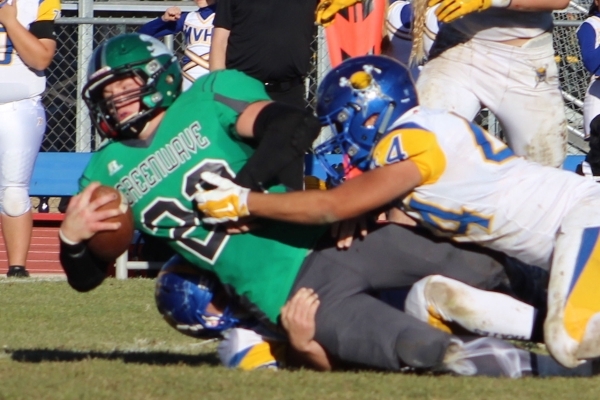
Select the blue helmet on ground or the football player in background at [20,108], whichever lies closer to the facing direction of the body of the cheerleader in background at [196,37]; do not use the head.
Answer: the blue helmet on ground

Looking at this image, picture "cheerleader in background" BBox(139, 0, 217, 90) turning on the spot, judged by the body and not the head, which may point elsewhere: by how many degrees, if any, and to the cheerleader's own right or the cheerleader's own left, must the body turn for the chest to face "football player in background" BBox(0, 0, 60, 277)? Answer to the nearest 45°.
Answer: approximately 45° to the cheerleader's own right

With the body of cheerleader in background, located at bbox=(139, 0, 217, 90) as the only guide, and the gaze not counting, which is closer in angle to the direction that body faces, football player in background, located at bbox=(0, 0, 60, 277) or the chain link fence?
the football player in background

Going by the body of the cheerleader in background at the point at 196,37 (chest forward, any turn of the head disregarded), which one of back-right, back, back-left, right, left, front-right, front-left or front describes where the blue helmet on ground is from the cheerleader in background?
front

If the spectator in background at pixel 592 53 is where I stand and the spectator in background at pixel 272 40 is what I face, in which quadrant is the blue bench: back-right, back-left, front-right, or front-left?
front-right

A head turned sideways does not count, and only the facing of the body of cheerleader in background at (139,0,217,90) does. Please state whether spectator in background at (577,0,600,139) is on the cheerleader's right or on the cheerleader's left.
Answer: on the cheerleader's left

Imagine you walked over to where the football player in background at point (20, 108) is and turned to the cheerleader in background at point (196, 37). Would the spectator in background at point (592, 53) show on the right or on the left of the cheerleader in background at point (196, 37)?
right

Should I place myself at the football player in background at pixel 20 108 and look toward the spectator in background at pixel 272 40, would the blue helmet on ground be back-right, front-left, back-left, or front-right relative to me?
front-right

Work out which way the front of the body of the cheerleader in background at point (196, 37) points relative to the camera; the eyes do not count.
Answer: toward the camera
